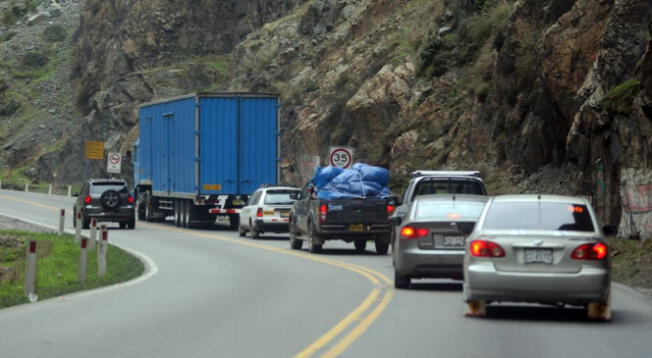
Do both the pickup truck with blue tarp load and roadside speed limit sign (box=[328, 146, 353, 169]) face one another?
yes

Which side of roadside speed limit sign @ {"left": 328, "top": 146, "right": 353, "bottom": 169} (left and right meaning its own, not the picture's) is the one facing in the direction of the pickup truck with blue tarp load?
front

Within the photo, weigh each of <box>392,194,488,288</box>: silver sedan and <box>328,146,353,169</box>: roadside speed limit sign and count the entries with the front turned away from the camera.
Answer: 1

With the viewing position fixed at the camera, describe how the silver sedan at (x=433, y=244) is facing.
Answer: facing away from the viewer

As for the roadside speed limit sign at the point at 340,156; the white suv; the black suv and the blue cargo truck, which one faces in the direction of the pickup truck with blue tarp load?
the roadside speed limit sign

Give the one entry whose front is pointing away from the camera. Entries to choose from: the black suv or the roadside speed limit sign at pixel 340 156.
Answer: the black suv

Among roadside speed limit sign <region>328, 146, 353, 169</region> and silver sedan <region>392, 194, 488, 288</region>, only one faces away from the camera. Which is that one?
the silver sedan

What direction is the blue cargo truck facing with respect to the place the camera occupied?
facing away from the viewer and to the left of the viewer

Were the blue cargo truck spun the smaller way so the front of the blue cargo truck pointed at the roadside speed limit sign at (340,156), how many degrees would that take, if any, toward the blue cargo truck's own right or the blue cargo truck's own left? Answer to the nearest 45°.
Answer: approximately 135° to the blue cargo truck's own right

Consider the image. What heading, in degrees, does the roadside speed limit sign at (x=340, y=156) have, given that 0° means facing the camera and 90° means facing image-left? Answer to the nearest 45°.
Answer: approximately 0°

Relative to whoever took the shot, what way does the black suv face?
facing away from the viewer

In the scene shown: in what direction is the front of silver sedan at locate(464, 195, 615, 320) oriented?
away from the camera

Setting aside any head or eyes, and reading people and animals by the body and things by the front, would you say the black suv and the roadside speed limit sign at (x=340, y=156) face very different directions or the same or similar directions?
very different directions

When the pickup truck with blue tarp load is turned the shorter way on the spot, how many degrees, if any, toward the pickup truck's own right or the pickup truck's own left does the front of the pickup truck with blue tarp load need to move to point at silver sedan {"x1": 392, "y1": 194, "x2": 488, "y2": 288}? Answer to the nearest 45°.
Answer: approximately 180°

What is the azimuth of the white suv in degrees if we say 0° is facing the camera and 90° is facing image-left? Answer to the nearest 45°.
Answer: approximately 135°
